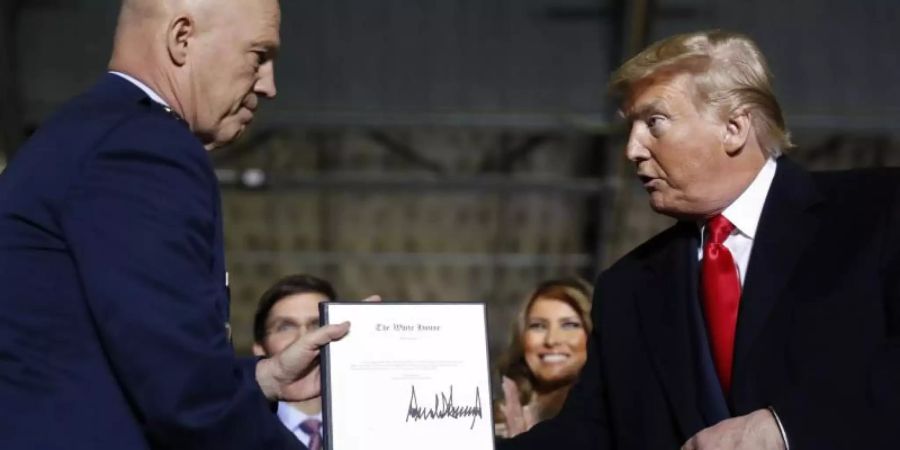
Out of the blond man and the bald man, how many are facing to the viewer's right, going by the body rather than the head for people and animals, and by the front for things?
1

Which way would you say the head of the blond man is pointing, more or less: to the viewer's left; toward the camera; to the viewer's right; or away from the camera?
to the viewer's left

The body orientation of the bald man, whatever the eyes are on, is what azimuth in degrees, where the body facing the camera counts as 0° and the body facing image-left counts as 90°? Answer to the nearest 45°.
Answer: approximately 270°

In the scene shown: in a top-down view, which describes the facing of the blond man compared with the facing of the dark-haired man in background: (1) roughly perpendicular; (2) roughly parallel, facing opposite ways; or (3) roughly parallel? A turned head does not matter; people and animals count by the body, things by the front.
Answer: roughly perpendicular

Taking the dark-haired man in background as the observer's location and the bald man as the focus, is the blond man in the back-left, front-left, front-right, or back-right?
front-left

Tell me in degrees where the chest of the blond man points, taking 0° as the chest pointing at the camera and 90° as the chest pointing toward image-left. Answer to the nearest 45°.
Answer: approximately 45°

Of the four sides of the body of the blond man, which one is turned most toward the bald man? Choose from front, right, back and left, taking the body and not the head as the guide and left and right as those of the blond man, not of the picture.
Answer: front

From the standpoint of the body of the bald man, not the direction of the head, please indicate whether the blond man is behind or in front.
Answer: in front

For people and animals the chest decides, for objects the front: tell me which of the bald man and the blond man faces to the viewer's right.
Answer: the bald man

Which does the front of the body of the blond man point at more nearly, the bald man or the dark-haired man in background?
the bald man

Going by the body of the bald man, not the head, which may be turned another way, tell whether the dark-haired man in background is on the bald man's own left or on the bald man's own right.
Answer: on the bald man's own left

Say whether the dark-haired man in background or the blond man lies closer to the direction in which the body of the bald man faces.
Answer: the blond man

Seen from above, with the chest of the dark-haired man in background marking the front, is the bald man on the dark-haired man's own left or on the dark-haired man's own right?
on the dark-haired man's own right

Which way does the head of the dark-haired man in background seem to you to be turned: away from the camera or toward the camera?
toward the camera

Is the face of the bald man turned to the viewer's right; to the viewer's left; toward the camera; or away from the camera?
to the viewer's right
